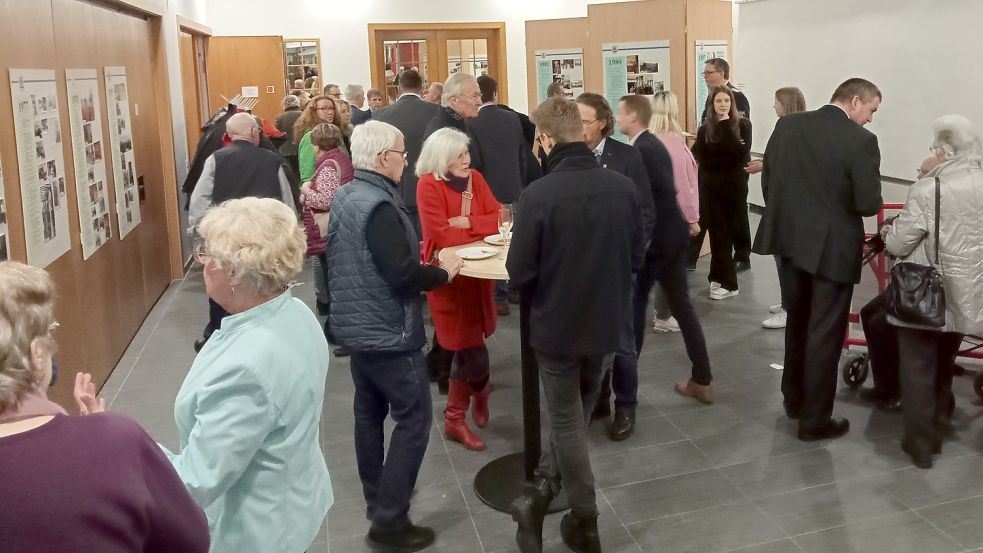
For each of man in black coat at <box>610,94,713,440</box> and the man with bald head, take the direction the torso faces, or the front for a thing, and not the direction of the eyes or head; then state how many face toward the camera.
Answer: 0

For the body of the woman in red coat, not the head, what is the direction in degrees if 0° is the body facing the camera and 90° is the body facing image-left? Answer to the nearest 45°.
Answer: approximately 315°

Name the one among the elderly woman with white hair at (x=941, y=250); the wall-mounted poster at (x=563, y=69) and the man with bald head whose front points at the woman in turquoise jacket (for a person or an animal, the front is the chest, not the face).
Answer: the wall-mounted poster

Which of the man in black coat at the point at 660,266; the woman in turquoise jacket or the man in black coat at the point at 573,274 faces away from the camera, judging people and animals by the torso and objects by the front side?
the man in black coat at the point at 573,274

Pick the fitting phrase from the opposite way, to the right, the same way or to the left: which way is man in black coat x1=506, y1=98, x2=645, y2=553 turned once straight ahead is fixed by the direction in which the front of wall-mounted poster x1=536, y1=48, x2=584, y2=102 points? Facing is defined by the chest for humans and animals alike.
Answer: the opposite way

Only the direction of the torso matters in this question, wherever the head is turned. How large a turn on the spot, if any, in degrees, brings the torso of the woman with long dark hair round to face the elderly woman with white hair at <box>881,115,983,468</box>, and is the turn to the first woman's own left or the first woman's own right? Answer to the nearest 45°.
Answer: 0° — they already face them

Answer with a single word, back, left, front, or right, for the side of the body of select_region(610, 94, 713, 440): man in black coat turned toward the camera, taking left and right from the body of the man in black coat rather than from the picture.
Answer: left

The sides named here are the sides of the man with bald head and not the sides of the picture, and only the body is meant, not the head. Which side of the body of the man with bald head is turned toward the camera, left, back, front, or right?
back

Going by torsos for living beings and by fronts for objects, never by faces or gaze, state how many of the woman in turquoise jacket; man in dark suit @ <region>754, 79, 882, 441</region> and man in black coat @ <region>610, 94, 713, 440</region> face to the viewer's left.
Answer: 2

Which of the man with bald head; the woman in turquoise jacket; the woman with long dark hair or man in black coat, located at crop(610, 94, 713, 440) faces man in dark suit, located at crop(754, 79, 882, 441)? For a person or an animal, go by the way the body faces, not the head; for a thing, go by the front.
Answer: the woman with long dark hair

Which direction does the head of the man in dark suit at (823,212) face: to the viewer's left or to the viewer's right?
to the viewer's right

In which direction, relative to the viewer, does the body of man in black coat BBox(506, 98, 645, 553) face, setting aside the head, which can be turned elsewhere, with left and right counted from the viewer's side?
facing away from the viewer
